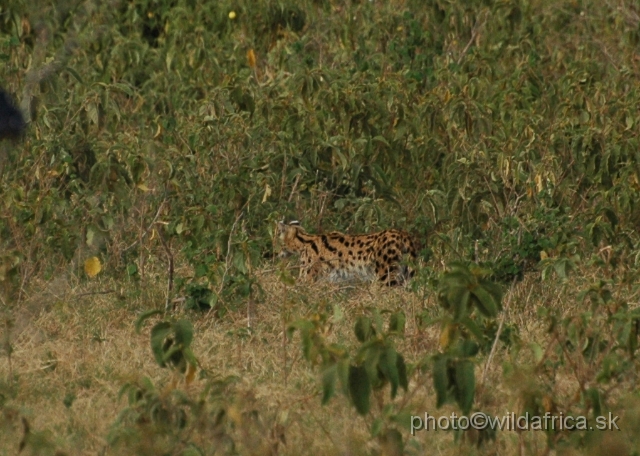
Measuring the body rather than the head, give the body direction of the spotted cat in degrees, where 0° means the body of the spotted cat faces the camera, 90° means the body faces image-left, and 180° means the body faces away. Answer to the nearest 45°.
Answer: approximately 90°
